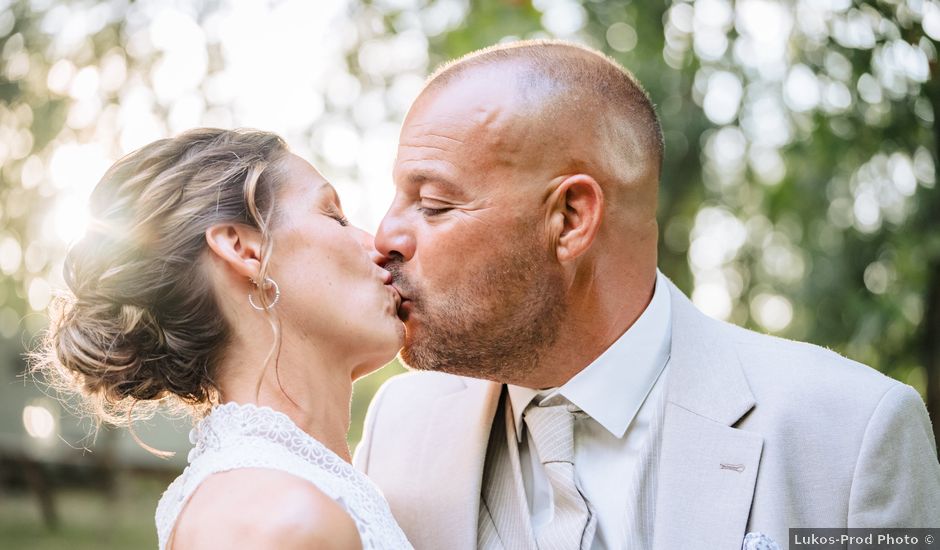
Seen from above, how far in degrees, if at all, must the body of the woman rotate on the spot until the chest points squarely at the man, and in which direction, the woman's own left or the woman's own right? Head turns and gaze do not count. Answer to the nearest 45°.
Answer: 0° — they already face them

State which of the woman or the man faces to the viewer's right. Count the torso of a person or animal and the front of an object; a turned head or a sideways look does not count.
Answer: the woman

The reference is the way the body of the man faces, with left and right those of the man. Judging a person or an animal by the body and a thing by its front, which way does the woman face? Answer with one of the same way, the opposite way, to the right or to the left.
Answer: the opposite way

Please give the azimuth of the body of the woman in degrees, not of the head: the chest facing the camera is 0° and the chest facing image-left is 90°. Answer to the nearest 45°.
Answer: approximately 270°

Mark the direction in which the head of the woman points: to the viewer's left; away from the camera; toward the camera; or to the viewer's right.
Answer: to the viewer's right

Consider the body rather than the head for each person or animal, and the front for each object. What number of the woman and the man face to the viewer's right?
1

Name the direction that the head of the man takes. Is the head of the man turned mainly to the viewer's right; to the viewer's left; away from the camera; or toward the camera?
to the viewer's left
